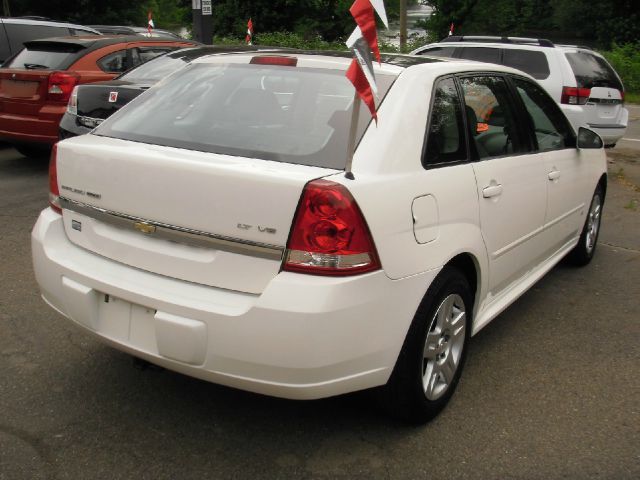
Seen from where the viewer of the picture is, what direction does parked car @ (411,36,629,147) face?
facing away from the viewer and to the left of the viewer

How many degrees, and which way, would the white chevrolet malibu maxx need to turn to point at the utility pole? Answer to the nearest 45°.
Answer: approximately 45° to its left

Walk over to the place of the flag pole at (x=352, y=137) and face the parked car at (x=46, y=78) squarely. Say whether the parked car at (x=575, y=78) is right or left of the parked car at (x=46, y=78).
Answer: right

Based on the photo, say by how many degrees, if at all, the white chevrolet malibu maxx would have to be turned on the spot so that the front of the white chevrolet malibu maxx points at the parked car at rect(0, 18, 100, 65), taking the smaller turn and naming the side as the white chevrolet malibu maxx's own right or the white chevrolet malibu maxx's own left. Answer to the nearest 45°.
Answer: approximately 90° to the white chevrolet malibu maxx's own left

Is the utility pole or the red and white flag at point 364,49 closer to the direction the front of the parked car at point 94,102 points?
the utility pole

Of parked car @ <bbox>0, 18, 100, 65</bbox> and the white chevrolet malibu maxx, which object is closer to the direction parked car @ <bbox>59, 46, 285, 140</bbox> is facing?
the parked car

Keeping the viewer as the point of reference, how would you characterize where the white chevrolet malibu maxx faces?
facing away from the viewer and to the right of the viewer

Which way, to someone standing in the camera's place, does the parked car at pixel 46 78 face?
facing away from the viewer and to the right of the viewer

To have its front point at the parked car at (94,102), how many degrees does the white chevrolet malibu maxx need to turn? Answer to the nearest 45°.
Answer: approximately 90° to its left

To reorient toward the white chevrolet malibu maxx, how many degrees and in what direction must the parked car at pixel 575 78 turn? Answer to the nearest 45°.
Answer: approximately 135° to its left
